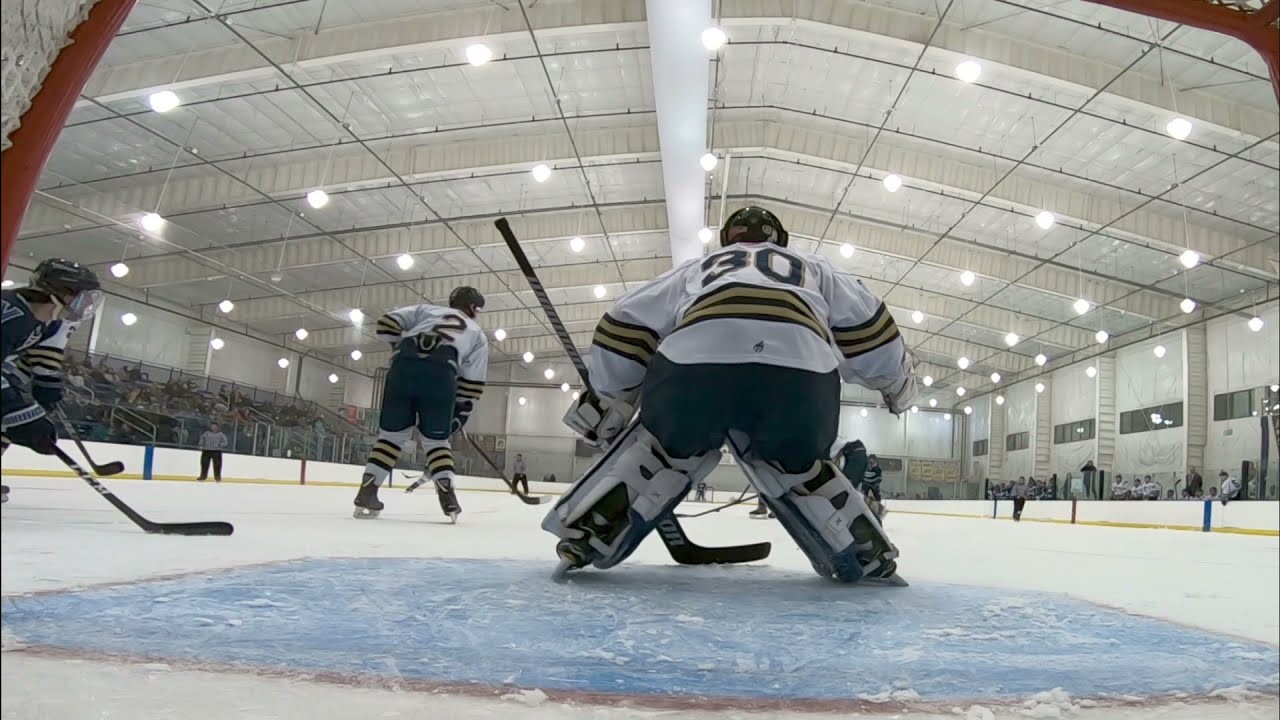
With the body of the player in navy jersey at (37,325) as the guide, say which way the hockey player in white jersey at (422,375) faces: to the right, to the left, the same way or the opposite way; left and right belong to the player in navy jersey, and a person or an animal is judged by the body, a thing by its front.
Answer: to the left

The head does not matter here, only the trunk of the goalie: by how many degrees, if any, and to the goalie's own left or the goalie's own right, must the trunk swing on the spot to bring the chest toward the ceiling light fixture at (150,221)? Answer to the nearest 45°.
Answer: approximately 45° to the goalie's own left

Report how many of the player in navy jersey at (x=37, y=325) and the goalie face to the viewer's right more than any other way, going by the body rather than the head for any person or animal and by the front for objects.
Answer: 1

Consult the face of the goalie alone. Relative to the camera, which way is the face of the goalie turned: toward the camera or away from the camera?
away from the camera

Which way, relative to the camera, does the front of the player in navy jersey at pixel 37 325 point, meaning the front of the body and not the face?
to the viewer's right

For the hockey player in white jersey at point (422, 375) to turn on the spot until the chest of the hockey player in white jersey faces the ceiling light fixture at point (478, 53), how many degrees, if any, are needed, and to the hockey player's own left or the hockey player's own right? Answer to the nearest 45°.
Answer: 0° — they already face it

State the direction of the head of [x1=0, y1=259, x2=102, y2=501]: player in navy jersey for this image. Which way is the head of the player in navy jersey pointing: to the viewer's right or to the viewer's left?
to the viewer's right

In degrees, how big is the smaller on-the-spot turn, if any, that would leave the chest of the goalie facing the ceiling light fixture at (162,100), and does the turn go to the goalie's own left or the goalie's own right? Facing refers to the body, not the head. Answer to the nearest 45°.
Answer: approximately 45° to the goalie's own left

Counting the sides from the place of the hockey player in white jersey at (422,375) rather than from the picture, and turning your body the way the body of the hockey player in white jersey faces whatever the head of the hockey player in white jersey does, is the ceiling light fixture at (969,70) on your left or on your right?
on your right

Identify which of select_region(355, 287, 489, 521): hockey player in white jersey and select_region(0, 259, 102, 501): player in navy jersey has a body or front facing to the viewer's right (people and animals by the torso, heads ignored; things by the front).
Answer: the player in navy jersey

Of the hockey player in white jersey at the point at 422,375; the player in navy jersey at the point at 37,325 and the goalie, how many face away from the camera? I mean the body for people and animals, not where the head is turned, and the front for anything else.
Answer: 2

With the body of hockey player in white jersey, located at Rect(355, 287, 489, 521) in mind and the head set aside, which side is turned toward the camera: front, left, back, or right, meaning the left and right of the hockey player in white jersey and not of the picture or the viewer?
back

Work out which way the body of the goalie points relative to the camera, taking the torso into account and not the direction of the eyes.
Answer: away from the camera
